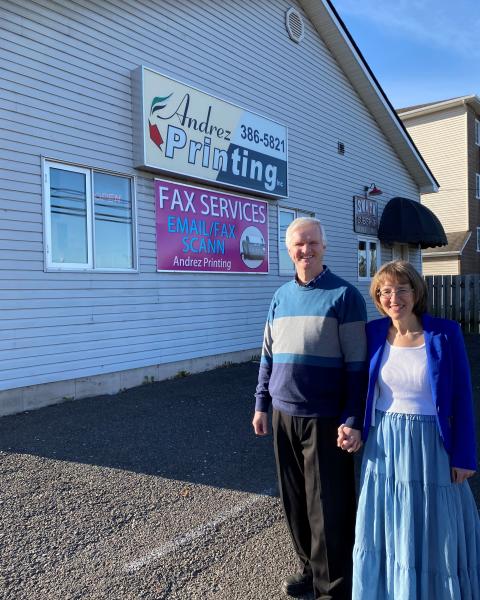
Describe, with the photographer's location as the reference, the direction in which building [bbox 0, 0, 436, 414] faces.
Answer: facing the viewer and to the right of the viewer

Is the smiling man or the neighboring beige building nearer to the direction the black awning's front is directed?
the smiling man

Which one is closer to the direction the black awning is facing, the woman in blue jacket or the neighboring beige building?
the woman in blue jacket

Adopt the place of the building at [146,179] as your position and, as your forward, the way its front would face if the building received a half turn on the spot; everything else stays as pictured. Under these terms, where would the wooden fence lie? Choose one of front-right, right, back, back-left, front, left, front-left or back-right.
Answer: right

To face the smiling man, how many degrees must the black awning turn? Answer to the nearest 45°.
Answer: approximately 45° to its right

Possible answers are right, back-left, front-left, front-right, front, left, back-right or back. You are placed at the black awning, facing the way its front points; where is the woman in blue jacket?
front-right

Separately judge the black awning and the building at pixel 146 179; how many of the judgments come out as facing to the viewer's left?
0

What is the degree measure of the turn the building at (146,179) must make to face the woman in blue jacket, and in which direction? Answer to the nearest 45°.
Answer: approximately 45° to its right
